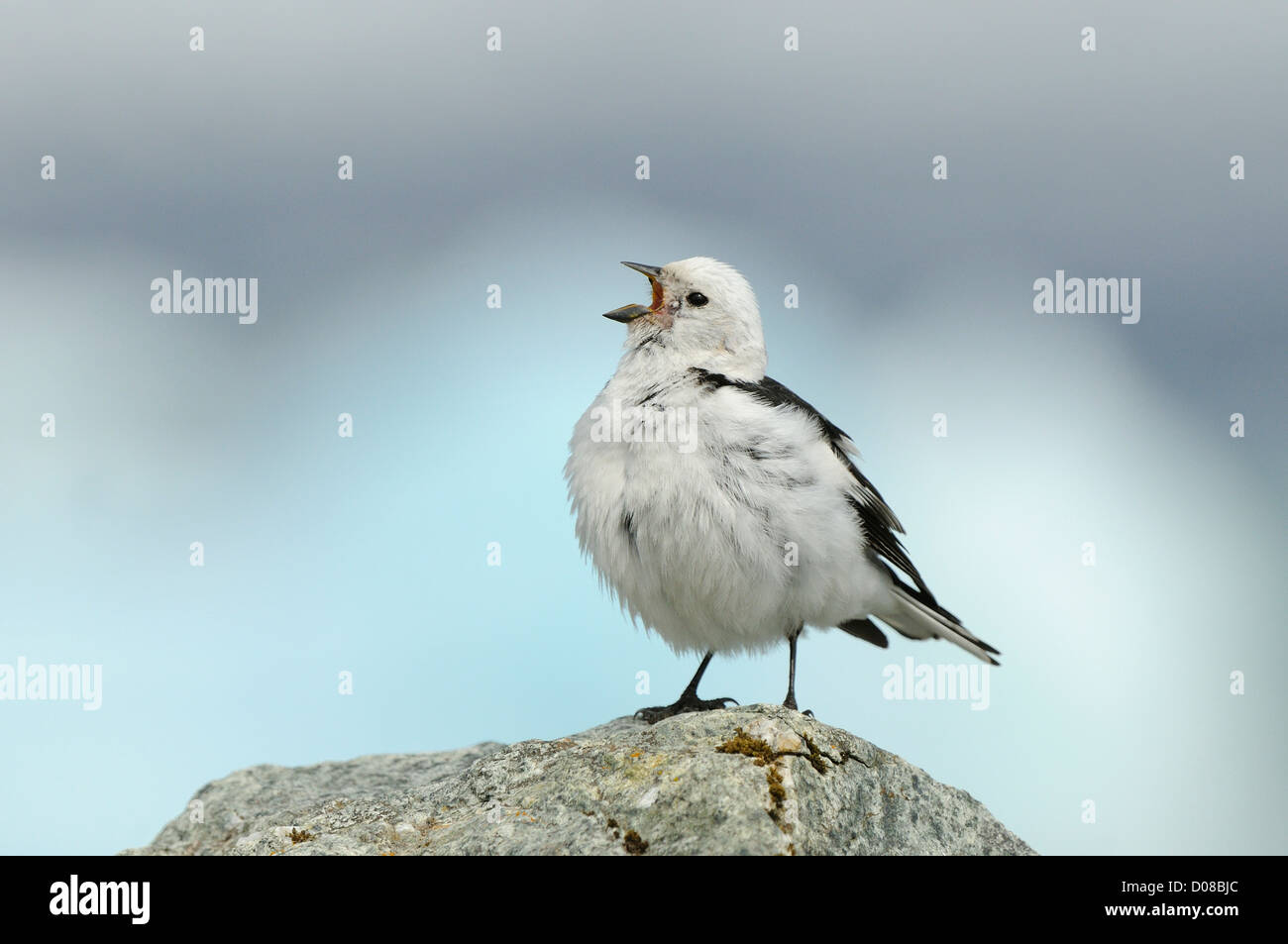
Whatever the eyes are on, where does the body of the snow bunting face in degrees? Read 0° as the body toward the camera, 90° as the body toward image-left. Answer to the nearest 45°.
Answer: approximately 45°
